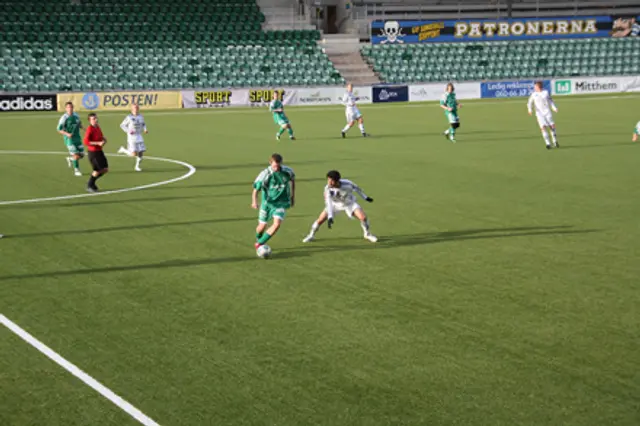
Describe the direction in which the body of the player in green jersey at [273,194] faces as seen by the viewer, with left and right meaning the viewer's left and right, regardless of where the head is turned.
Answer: facing the viewer

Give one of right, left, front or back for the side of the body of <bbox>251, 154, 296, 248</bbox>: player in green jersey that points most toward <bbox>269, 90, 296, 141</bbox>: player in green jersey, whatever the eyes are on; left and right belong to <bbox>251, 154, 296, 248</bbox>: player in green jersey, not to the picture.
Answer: back

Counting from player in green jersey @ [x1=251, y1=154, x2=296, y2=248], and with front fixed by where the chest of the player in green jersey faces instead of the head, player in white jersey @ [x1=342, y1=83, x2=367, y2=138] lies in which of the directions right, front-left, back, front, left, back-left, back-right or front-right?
back

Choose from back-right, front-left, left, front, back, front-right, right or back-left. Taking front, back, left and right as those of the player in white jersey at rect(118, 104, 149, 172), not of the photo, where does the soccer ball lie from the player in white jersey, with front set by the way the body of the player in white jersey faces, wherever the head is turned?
front-right

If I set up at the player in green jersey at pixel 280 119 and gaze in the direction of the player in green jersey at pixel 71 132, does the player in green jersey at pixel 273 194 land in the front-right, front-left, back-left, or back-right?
front-left

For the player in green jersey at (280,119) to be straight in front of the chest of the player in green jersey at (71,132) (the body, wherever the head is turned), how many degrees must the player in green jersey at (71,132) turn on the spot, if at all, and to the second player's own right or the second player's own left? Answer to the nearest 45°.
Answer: approximately 90° to the second player's own left

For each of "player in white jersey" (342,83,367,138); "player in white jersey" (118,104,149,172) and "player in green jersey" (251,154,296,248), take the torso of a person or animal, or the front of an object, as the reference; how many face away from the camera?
0

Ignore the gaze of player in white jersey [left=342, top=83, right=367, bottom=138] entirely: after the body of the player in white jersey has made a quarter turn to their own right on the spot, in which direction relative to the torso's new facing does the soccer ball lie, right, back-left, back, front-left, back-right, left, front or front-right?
front-left

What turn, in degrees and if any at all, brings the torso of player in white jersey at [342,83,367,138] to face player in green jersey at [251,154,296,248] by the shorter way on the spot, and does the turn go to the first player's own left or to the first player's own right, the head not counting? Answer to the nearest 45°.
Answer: approximately 45° to the first player's own right

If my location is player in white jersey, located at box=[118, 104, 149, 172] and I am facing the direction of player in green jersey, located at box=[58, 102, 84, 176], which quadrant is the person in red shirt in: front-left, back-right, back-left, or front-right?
front-left

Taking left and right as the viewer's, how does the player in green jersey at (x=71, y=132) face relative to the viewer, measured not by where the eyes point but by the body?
facing the viewer and to the right of the viewer
